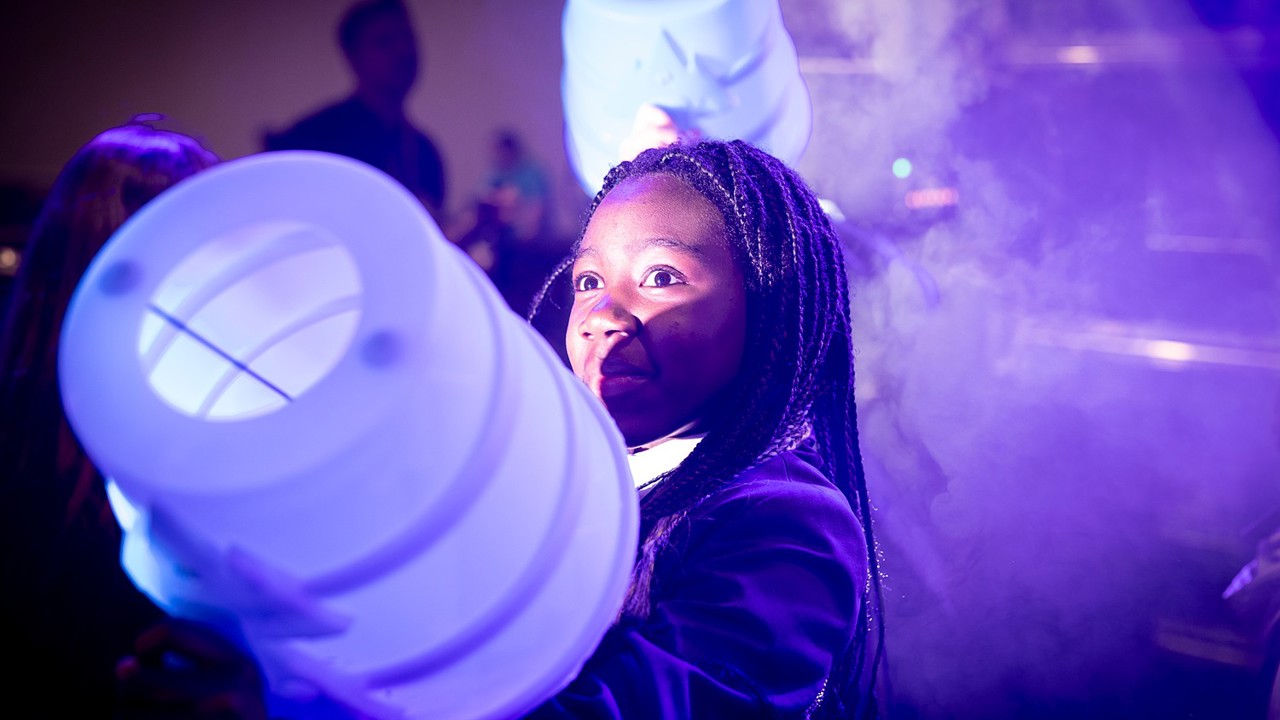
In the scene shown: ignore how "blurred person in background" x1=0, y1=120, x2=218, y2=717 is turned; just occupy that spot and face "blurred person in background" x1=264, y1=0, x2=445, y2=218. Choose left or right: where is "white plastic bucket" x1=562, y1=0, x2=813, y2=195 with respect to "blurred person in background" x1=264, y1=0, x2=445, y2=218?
right

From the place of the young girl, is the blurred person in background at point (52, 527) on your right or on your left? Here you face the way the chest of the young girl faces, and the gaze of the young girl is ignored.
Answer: on your right

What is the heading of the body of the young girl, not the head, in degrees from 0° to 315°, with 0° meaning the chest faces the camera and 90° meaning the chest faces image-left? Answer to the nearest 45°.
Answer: approximately 45°

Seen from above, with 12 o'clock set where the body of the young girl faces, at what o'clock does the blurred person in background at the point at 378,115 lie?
The blurred person in background is roughly at 4 o'clock from the young girl.

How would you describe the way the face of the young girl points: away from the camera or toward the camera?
toward the camera
